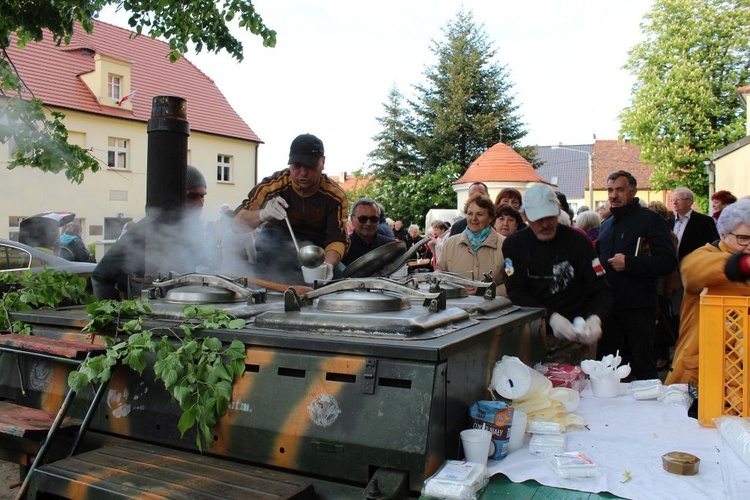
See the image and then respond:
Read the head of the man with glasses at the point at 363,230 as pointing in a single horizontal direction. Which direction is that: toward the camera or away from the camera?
toward the camera

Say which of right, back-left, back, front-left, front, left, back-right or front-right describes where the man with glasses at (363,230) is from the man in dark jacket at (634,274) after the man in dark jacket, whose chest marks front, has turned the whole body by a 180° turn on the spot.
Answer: back-left

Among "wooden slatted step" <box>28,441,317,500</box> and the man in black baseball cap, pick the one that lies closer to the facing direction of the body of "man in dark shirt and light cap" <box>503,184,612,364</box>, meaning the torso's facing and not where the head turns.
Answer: the wooden slatted step

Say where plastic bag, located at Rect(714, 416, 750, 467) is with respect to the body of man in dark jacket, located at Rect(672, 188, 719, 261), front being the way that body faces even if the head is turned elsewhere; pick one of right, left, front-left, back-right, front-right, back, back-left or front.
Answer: front-left

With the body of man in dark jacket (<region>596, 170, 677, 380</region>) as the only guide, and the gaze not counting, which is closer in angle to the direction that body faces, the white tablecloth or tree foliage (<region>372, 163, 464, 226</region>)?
the white tablecloth

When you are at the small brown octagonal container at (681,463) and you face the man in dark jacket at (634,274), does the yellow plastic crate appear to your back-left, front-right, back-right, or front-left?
front-right

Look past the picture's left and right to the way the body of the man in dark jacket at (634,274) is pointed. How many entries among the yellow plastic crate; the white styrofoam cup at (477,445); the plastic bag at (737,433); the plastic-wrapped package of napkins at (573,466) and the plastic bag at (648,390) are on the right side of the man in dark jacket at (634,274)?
0

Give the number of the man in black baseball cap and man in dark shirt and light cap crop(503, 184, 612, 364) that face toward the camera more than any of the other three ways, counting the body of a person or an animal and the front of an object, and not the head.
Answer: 2

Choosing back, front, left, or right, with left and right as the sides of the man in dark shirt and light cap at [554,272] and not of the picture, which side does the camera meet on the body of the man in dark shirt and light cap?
front

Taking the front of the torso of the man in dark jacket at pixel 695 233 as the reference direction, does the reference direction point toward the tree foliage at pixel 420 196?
no

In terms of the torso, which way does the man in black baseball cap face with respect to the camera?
toward the camera

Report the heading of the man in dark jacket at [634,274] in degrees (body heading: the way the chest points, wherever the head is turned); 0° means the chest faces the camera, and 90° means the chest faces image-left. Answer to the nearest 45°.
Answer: approximately 45°
